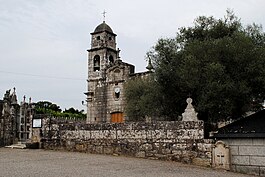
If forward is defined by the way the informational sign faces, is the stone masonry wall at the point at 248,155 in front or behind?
in front

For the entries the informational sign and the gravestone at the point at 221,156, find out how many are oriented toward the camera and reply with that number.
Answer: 2

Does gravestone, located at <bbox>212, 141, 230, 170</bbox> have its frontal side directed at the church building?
no

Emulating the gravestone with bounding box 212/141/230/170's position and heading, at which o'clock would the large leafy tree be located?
The large leafy tree is roughly at 6 o'clock from the gravestone.

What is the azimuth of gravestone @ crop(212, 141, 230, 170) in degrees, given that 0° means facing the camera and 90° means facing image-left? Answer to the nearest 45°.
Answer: approximately 0°

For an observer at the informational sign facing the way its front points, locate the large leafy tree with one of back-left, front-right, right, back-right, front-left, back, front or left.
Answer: front-left

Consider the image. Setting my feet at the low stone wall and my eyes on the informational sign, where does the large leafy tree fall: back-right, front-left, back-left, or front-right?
back-right

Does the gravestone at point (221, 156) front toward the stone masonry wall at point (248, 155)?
no

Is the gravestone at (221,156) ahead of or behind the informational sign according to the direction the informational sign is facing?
ahead

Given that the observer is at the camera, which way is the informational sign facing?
facing the viewer
